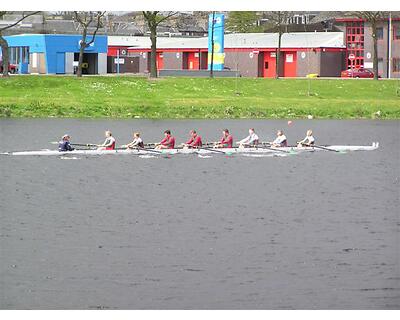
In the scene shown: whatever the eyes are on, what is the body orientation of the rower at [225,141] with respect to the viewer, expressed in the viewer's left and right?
facing to the left of the viewer

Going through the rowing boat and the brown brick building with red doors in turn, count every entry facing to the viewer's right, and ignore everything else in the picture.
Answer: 1

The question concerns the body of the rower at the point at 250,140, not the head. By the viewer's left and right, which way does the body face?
facing to the left of the viewer

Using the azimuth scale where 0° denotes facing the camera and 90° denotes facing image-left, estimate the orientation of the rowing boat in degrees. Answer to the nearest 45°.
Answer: approximately 270°

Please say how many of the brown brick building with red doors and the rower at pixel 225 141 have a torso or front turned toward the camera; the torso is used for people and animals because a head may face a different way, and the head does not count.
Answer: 1

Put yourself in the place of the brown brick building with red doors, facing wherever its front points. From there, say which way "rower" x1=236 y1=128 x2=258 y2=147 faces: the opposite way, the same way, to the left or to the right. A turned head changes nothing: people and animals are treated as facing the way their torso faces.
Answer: to the right

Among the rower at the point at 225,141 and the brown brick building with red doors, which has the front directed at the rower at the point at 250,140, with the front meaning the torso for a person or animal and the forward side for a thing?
the brown brick building with red doors
